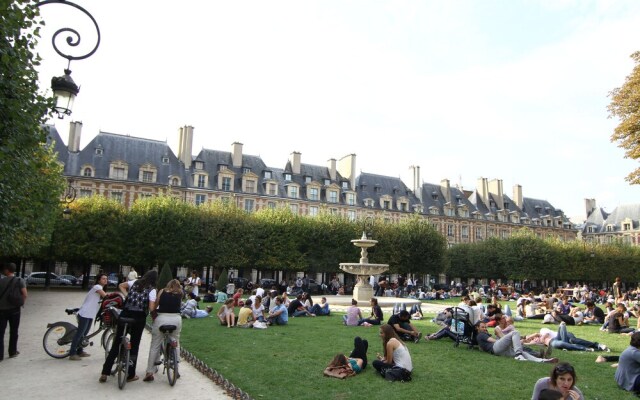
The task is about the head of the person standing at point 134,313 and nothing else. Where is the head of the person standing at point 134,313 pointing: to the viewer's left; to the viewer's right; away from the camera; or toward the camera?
away from the camera

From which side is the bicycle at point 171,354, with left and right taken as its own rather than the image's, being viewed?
back

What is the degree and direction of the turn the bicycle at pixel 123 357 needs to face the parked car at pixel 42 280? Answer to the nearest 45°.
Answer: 0° — it already faces it

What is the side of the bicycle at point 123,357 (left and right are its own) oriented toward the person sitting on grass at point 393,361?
right

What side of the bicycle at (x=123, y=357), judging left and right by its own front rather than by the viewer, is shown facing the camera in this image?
back

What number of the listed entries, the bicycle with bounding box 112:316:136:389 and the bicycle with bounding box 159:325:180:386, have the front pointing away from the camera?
2

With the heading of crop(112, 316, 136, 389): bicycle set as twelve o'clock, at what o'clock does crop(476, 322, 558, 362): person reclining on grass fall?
The person reclining on grass is roughly at 3 o'clock from the bicycle.

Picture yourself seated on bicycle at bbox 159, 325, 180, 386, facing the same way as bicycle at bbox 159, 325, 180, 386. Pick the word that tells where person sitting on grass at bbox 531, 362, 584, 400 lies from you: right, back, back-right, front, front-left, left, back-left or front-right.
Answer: back-right
